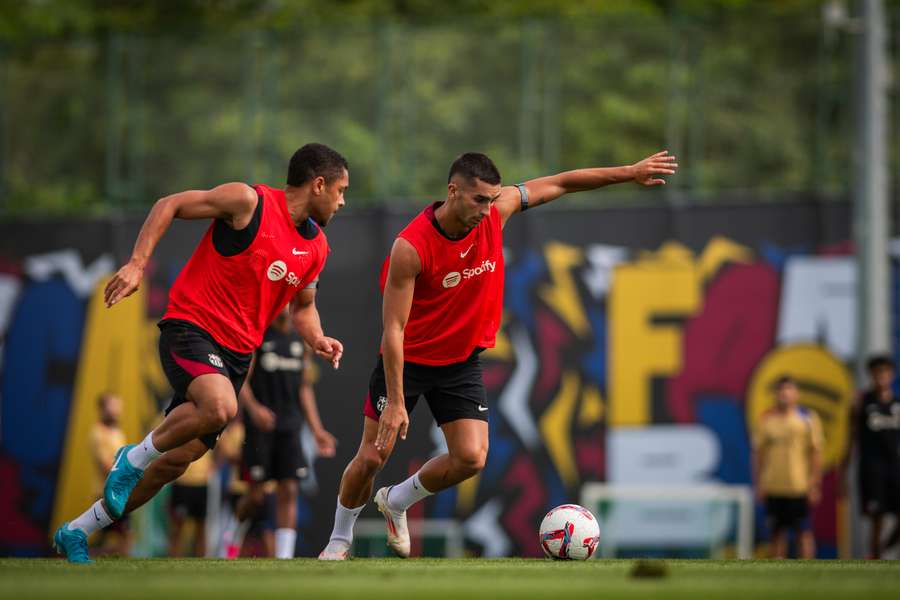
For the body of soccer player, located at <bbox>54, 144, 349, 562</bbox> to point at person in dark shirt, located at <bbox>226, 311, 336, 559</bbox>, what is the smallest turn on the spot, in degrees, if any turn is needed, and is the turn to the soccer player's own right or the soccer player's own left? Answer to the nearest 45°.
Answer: approximately 135° to the soccer player's own left

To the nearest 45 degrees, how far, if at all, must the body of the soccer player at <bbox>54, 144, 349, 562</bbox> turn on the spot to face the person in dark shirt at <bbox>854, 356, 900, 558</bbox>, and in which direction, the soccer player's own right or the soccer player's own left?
approximately 90° to the soccer player's own left

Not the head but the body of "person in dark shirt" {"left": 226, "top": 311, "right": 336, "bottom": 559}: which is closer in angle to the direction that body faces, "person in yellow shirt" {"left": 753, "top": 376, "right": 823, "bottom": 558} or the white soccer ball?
the white soccer ball

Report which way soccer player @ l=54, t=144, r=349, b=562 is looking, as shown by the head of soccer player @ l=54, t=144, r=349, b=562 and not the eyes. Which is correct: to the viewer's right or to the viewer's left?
to the viewer's right

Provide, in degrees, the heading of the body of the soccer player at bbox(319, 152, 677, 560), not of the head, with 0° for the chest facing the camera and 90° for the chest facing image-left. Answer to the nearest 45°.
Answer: approximately 315°

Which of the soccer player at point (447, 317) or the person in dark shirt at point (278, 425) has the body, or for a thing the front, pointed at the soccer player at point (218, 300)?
the person in dark shirt

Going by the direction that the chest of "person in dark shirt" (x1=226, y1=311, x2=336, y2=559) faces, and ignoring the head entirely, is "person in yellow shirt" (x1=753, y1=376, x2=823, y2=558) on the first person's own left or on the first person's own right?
on the first person's own left

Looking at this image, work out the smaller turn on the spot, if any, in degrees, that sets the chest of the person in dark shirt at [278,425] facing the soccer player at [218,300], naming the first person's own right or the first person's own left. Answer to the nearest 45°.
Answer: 0° — they already face them

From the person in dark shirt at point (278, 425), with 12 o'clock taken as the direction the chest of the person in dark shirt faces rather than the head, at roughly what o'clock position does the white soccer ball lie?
The white soccer ball is roughly at 11 o'clock from the person in dark shirt.

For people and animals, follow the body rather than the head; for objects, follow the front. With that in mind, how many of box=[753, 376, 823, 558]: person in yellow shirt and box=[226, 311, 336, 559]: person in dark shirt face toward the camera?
2

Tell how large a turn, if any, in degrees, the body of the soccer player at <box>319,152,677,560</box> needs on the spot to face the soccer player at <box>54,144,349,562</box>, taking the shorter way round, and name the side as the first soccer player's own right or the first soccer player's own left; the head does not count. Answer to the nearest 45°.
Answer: approximately 135° to the first soccer player's own right

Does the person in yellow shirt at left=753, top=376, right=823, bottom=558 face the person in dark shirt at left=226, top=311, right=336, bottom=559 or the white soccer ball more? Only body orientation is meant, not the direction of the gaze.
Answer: the white soccer ball

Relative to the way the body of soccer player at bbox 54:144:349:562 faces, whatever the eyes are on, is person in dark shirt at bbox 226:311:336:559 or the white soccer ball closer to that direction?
the white soccer ball

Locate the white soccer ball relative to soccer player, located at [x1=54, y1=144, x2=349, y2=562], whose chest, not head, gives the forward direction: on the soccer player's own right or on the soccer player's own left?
on the soccer player's own left

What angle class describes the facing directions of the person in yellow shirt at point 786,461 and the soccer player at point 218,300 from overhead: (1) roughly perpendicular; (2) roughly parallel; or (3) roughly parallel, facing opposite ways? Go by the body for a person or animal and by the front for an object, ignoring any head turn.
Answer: roughly perpendicular
